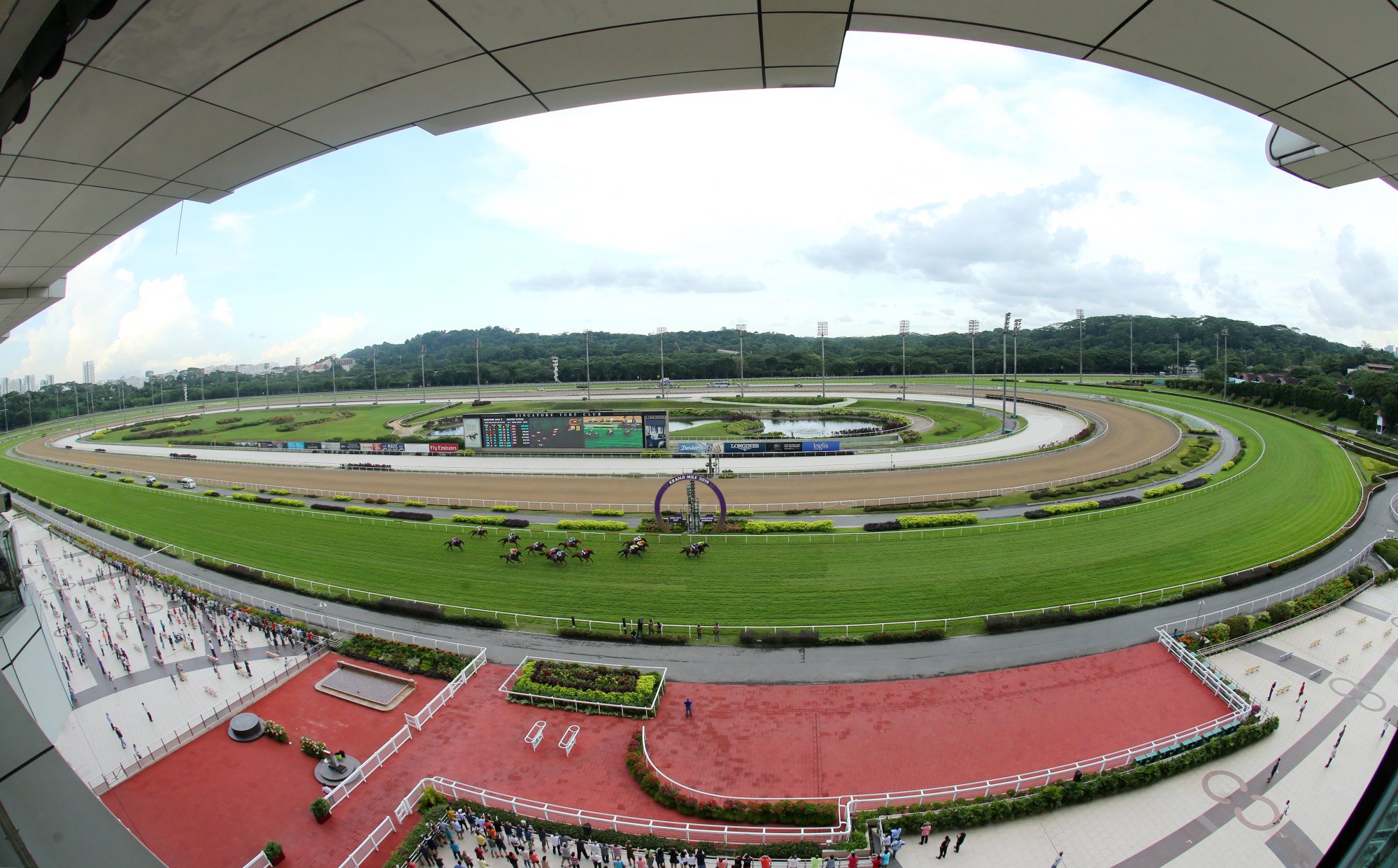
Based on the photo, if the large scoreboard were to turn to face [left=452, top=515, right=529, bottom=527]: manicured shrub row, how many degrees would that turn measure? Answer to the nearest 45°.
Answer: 0° — it already faces it

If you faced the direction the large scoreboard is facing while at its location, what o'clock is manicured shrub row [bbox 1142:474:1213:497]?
The manicured shrub row is roughly at 10 o'clock from the large scoreboard.

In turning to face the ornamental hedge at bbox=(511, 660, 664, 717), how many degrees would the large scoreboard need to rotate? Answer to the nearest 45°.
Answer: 0° — it already faces it

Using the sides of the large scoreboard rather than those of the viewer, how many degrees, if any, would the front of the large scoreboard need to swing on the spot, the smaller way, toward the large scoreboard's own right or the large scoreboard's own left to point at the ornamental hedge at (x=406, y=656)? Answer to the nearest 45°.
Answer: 0° — it already faces it

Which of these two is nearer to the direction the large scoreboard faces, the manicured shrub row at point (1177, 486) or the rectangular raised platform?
the rectangular raised platform

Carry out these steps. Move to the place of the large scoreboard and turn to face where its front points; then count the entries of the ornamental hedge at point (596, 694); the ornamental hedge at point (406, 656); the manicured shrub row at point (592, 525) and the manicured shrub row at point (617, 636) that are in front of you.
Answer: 4

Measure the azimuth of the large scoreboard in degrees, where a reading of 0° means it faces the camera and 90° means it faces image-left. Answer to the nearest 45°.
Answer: approximately 0°
